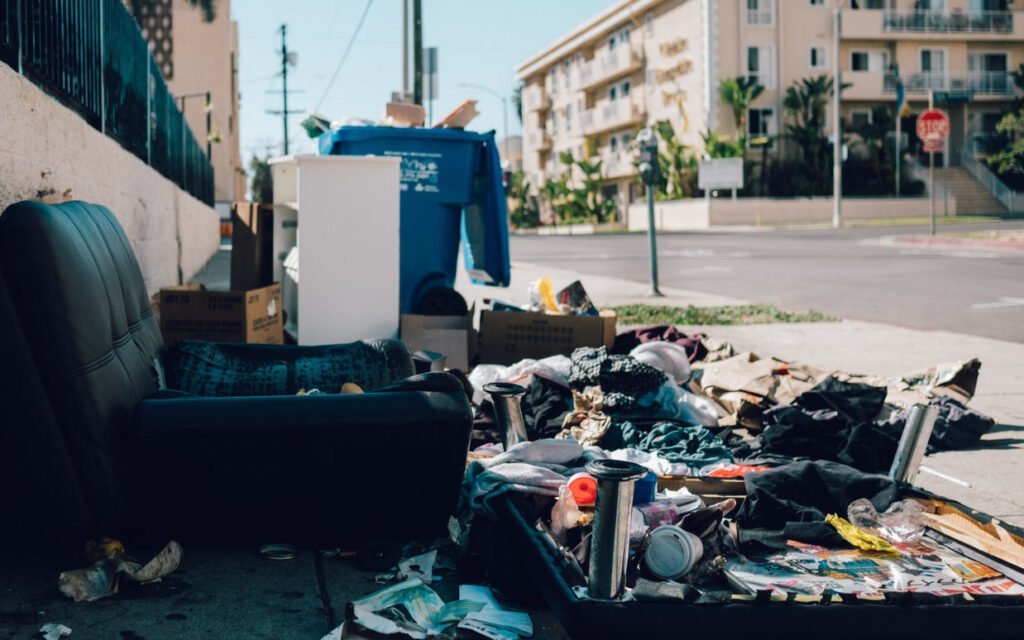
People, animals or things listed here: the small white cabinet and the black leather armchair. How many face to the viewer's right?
1

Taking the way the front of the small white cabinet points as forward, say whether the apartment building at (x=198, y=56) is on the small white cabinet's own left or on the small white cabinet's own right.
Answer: on the small white cabinet's own right

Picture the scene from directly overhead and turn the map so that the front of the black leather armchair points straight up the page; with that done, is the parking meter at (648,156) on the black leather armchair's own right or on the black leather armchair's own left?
on the black leather armchair's own left

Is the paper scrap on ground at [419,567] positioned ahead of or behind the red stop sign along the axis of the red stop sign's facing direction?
ahead

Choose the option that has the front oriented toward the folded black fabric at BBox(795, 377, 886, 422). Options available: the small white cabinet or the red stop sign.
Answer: the red stop sign

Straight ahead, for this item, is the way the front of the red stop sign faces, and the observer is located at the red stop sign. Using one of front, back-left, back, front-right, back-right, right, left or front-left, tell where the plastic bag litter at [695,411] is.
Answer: front

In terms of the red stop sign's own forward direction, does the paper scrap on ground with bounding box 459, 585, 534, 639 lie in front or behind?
in front

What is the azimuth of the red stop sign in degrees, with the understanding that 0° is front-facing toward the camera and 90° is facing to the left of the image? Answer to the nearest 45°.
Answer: approximately 0°

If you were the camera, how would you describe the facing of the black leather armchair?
facing to the right of the viewer

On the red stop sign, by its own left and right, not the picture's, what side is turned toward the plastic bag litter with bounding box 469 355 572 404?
front

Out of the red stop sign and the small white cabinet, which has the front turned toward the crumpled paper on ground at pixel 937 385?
the red stop sign

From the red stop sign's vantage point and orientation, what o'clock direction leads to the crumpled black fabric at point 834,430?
The crumpled black fabric is roughly at 12 o'clock from the red stop sign.

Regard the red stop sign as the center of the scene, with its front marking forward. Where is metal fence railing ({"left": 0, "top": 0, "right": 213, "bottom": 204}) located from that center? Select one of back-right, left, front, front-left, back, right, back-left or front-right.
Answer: front

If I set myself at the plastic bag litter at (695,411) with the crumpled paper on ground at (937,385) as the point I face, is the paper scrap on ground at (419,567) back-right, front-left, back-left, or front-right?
back-right

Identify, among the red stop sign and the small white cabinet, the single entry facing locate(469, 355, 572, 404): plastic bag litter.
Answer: the red stop sign
